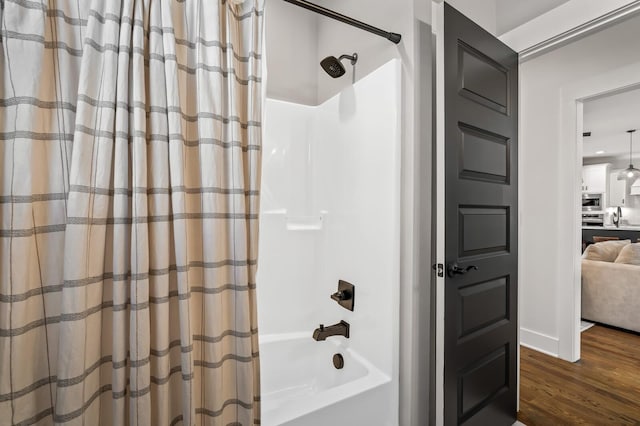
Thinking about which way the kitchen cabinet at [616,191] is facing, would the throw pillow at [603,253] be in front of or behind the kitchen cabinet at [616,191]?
in front

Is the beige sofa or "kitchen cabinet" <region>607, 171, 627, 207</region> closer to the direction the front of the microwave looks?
the beige sofa

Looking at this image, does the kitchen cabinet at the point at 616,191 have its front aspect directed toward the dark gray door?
yes

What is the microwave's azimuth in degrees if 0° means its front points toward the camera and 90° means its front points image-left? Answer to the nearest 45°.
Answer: approximately 0°

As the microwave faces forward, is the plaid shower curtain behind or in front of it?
in front

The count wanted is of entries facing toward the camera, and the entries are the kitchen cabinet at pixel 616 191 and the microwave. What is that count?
2

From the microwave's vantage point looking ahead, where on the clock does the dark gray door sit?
The dark gray door is roughly at 12 o'clock from the microwave.

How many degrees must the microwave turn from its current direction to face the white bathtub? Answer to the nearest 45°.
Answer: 0° — it already faces it

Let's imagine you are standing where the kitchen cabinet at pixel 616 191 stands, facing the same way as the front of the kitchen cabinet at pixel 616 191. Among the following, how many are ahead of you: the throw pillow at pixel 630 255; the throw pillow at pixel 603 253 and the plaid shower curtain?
3

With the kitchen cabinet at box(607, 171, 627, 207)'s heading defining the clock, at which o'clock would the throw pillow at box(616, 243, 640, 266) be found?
The throw pillow is roughly at 12 o'clock from the kitchen cabinet.

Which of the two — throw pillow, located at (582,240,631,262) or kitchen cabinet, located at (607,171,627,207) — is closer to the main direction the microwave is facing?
the throw pillow
